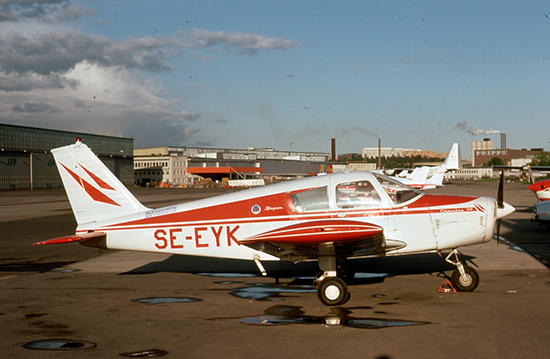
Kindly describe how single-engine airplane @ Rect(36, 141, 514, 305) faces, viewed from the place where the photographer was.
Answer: facing to the right of the viewer
